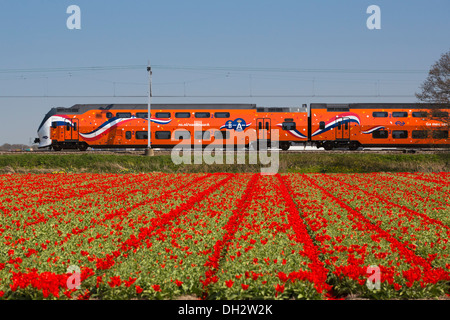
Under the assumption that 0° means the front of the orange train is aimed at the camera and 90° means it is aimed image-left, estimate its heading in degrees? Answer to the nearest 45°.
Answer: approximately 90°
